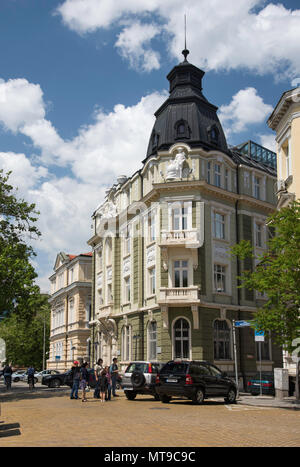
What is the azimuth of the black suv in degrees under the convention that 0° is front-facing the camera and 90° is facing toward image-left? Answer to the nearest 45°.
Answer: approximately 225°

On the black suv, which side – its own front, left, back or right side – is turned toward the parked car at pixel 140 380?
left

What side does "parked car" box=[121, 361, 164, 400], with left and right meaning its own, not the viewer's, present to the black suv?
right

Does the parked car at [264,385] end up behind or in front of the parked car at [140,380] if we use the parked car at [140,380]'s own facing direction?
in front

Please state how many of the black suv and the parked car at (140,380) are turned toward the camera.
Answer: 0

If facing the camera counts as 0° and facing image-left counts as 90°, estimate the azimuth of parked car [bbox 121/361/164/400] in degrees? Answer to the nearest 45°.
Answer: approximately 225°
